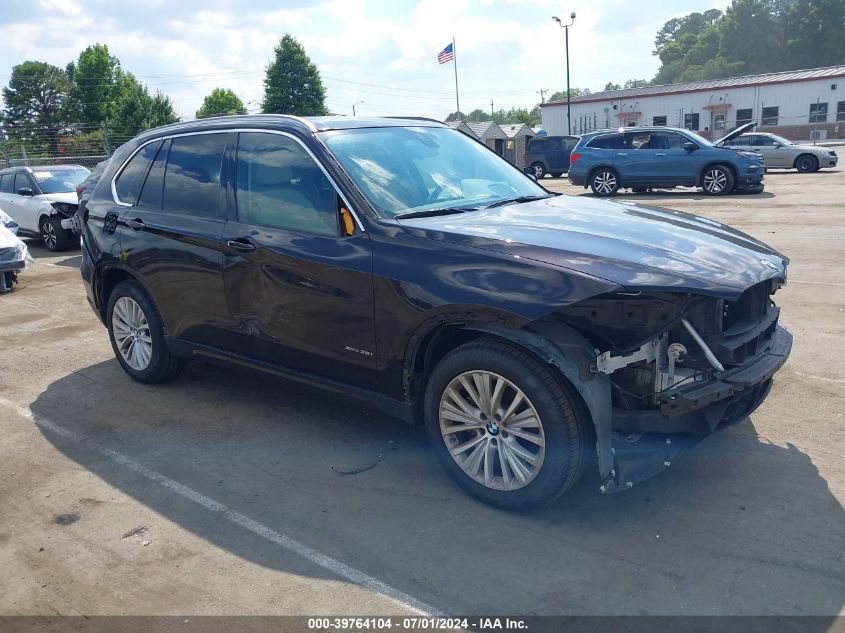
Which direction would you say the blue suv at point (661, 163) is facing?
to the viewer's right

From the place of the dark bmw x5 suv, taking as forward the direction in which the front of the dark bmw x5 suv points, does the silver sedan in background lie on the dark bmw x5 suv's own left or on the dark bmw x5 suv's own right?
on the dark bmw x5 suv's own left

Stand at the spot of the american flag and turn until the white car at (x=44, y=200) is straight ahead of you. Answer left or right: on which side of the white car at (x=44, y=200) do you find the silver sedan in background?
left

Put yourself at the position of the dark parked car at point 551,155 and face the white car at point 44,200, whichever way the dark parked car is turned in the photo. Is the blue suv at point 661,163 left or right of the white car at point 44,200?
left

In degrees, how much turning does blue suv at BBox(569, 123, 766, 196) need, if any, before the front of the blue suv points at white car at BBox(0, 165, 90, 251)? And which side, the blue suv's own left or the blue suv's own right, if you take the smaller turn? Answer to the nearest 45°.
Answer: approximately 135° to the blue suv's own right

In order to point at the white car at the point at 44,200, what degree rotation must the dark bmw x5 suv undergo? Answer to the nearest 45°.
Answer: approximately 180°

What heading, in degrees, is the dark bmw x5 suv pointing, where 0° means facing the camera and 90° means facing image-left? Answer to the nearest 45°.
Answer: approximately 315°

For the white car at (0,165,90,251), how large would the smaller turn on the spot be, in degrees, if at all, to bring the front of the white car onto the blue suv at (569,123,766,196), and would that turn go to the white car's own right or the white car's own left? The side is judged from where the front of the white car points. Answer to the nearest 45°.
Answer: approximately 45° to the white car's own left

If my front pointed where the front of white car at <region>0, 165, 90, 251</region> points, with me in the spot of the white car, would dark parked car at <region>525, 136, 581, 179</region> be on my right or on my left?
on my left

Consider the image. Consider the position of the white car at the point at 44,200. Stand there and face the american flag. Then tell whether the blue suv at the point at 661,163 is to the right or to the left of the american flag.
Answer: right

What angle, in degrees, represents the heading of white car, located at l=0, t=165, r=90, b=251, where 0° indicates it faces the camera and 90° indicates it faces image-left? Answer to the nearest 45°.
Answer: approximately 315°
